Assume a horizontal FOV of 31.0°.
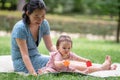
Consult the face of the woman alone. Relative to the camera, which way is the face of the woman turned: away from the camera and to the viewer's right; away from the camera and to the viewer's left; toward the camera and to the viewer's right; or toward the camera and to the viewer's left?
toward the camera and to the viewer's right

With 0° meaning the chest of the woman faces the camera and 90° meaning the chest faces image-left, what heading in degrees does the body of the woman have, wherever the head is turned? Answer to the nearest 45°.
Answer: approximately 315°

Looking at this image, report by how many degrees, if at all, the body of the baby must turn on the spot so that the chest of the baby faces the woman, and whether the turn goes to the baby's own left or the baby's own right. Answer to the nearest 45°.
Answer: approximately 135° to the baby's own right

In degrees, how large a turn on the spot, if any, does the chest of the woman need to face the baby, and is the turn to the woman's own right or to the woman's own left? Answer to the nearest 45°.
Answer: approximately 45° to the woman's own left

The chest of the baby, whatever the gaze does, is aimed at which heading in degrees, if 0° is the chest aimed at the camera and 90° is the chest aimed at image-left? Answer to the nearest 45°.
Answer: approximately 315°
